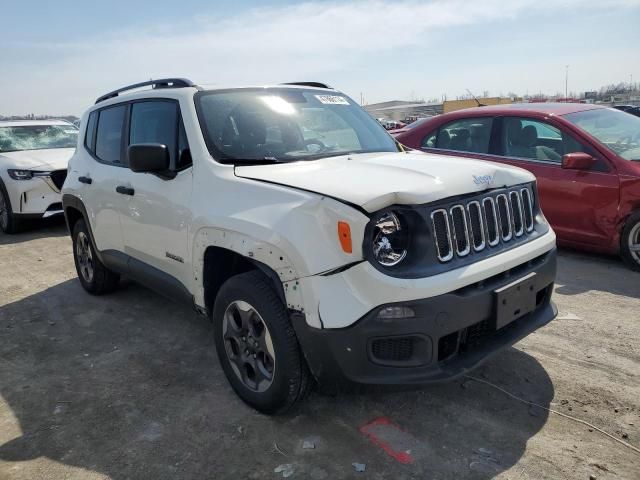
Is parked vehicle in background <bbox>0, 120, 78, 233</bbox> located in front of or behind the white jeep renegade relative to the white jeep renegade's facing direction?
behind

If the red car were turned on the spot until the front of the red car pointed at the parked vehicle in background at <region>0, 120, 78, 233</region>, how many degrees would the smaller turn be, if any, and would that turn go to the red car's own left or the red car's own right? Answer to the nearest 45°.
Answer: approximately 135° to the red car's own right

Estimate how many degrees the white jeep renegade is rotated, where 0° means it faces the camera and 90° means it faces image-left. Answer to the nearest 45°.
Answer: approximately 315°

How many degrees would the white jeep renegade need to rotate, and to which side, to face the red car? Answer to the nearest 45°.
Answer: approximately 90° to its left

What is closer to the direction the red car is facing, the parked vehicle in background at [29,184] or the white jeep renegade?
the white jeep renegade
